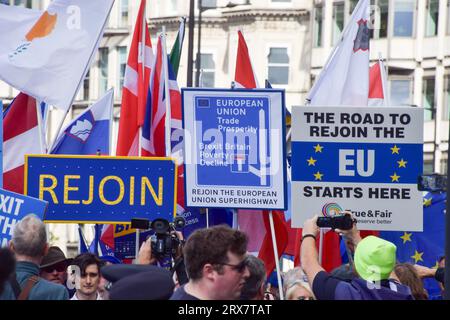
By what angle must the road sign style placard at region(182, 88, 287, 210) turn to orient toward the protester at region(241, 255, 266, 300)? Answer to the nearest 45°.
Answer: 0° — it already faces them

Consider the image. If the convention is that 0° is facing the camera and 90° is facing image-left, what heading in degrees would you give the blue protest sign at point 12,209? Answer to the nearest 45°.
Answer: approximately 0°

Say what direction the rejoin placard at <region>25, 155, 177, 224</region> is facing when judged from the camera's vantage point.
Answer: facing the viewer

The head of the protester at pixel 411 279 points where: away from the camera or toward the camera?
away from the camera

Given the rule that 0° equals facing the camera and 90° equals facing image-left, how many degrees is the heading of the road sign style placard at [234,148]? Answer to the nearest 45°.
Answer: approximately 0°

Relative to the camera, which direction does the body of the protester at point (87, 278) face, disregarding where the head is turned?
toward the camera

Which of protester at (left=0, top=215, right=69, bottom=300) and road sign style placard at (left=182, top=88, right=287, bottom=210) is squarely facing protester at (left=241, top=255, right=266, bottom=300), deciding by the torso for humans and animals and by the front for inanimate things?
the road sign style placard

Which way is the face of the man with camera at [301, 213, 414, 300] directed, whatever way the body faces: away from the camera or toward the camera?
away from the camera
